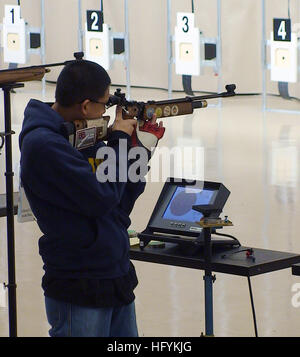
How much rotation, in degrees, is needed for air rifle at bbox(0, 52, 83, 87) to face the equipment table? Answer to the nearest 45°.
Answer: approximately 45° to its right

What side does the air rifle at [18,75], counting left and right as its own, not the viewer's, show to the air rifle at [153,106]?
right

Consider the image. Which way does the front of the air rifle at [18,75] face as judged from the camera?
facing away from the viewer and to the right of the viewer

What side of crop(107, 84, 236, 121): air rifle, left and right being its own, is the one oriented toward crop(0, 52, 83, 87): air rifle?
left

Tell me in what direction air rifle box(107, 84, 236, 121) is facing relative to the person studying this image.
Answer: facing away from the viewer and to the right of the viewer
